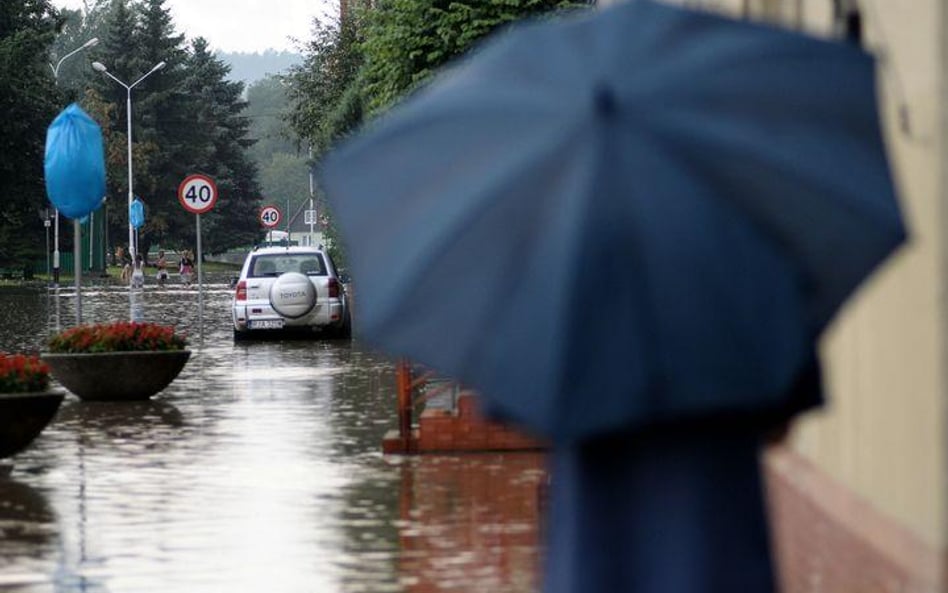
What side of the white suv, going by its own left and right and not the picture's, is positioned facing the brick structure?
back

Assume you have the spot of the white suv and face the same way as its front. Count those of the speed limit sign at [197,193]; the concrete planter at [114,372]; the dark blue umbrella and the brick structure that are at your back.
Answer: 3

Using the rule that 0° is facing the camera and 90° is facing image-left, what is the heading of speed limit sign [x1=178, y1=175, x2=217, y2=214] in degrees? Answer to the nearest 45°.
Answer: approximately 0°

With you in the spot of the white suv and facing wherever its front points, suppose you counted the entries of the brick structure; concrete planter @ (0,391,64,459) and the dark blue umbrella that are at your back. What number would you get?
3

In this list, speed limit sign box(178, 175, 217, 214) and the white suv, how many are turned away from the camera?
1

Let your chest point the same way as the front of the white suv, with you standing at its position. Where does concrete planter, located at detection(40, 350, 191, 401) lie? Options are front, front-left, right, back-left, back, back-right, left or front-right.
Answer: back

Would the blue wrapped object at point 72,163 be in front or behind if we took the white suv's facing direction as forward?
behind

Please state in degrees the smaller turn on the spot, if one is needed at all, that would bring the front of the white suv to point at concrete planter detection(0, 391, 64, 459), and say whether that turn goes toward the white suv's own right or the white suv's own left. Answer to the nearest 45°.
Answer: approximately 180°

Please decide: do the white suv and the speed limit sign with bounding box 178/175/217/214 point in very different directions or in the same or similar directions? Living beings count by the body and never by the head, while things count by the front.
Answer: very different directions

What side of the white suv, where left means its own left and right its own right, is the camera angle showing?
back
